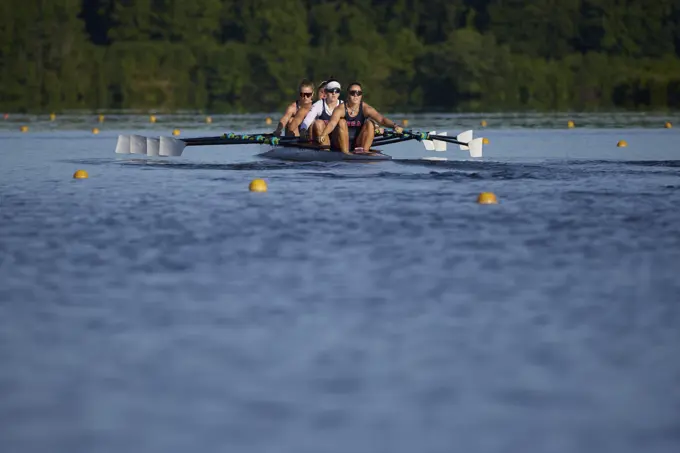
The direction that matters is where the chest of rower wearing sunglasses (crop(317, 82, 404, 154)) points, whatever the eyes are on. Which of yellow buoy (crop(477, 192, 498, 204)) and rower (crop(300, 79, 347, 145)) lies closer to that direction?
the yellow buoy

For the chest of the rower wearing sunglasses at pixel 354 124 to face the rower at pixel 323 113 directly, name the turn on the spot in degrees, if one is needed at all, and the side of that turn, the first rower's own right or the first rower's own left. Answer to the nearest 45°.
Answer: approximately 135° to the first rower's own right

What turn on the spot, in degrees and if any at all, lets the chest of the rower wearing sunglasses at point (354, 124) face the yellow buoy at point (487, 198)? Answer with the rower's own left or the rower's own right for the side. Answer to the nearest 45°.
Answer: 0° — they already face it

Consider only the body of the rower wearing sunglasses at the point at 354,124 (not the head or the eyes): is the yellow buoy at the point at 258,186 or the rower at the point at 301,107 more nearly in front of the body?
the yellow buoy

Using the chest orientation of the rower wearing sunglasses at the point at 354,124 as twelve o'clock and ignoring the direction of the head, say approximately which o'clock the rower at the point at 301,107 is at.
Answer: The rower is roughly at 5 o'clock from the rower wearing sunglasses.

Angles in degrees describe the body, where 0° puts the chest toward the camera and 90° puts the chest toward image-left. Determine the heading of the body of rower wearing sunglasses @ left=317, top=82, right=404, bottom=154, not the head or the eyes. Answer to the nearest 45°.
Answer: approximately 0°

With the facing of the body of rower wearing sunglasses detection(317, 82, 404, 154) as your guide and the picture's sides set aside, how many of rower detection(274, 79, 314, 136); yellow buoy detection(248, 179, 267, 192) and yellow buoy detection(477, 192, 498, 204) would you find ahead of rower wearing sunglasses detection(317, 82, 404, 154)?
2

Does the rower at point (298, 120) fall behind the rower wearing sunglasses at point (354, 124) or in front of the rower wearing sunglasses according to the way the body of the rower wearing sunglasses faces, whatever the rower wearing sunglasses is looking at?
behind

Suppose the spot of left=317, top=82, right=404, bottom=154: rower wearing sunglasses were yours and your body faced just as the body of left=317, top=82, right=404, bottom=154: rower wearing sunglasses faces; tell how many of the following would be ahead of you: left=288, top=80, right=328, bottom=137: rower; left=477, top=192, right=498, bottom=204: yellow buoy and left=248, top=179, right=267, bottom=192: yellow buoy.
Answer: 2
